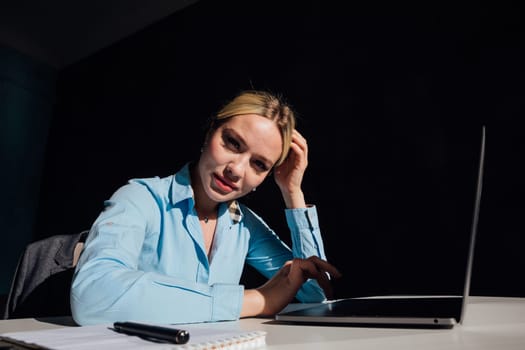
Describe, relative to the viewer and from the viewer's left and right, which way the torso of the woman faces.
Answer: facing the viewer and to the right of the viewer

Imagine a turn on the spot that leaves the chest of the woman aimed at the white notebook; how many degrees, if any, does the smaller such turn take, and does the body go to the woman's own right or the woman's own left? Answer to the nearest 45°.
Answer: approximately 45° to the woman's own right

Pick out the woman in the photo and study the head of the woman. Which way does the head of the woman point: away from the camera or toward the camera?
toward the camera

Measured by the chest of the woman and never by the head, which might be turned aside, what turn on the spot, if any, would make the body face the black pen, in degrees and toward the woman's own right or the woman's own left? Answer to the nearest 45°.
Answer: approximately 45° to the woman's own right
